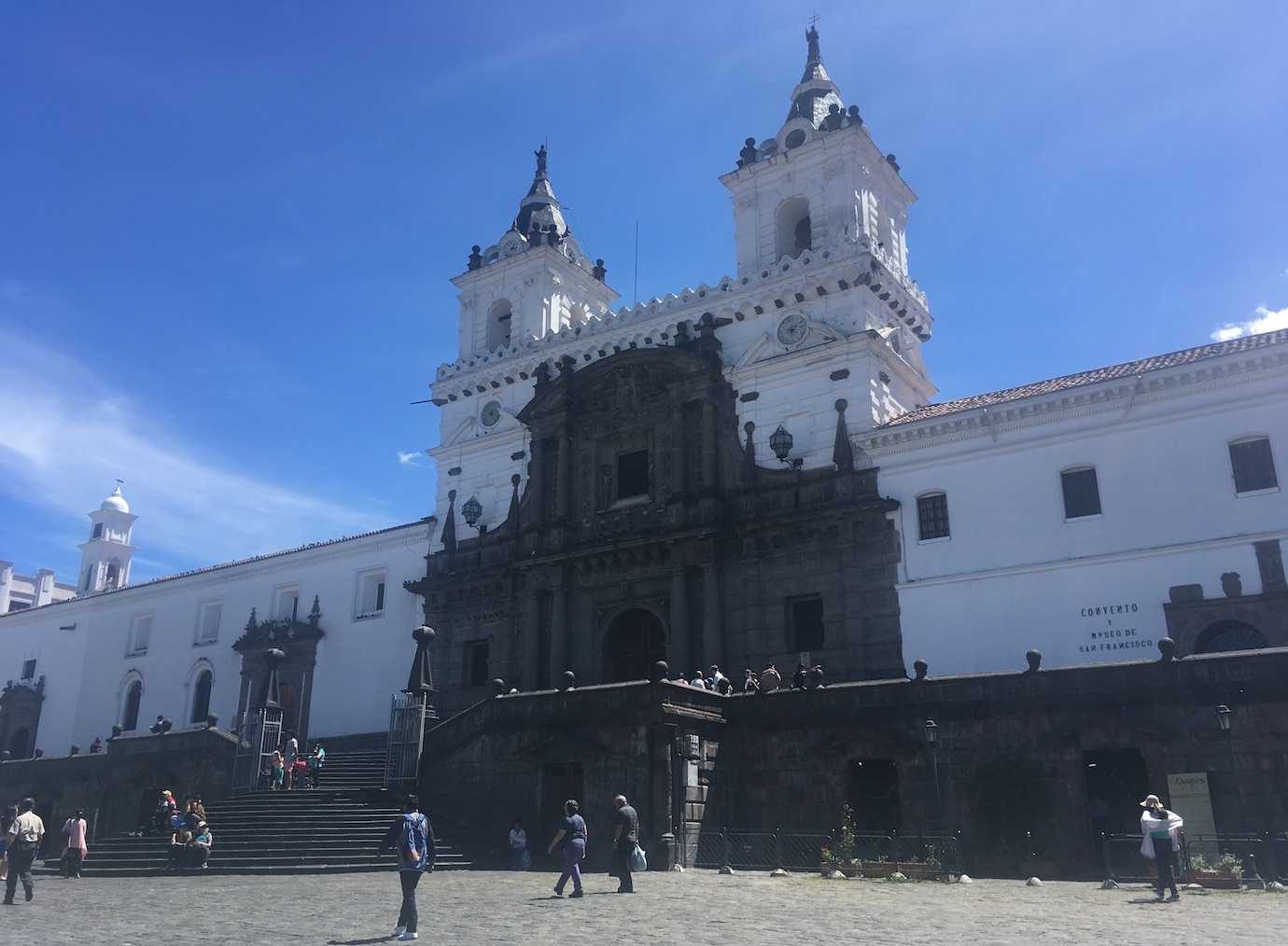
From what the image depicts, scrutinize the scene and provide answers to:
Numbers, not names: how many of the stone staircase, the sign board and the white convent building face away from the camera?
0

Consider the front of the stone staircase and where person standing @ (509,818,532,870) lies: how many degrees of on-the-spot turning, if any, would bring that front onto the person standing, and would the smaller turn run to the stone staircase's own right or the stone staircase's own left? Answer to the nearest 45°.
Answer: approximately 45° to the stone staircase's own left

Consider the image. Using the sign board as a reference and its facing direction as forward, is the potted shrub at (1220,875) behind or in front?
in front

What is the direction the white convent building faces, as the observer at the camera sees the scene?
facing the viewer and to the left of the viewer

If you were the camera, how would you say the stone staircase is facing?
facing the viewer

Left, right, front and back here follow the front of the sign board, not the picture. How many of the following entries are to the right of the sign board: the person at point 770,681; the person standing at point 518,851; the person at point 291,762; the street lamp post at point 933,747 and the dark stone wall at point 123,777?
5

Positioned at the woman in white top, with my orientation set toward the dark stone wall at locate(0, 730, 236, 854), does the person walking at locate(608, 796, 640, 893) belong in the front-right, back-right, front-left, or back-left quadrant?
front-left

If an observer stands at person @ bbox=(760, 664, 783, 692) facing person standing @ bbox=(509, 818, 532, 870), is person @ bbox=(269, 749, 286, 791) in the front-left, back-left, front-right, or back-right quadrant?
front-right

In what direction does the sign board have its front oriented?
toward the camera
